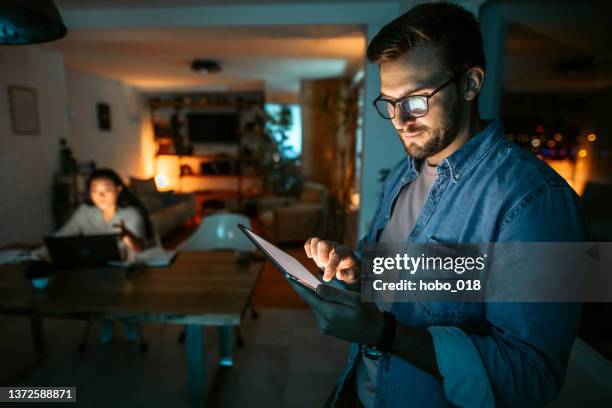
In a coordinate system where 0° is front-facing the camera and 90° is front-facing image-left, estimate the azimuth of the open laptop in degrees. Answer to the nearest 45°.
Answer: approximately 180°

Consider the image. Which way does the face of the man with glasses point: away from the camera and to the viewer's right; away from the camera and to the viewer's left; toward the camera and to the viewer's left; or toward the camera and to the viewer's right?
toward the camera and to the viewer's left

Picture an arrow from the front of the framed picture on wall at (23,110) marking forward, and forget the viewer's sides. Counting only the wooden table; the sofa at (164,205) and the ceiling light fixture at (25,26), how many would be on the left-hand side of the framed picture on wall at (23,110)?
1

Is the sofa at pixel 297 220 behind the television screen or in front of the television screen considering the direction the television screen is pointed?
in front

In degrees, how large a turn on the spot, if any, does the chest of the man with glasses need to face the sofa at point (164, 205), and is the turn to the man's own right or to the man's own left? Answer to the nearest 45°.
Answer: approximately 90° to the man's own right

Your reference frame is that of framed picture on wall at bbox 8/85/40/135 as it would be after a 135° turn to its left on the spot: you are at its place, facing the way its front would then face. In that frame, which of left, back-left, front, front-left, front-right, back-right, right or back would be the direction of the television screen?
front-right

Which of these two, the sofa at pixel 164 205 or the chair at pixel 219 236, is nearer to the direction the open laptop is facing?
the sofa

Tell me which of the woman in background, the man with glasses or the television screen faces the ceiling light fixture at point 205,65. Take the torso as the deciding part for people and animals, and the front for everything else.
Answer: the television screen

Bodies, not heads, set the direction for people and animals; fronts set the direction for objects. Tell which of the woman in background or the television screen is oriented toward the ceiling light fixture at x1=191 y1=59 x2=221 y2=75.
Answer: the television screen

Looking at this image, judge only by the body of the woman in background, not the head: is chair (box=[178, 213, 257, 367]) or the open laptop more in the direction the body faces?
the open laptop

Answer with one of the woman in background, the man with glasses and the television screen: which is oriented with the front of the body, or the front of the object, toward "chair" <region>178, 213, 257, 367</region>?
the television screen

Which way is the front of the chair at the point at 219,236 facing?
toward the camera

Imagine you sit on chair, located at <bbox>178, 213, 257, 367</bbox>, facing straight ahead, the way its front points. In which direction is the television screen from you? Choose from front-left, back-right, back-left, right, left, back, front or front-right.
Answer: back

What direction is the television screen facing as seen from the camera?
toward the camera

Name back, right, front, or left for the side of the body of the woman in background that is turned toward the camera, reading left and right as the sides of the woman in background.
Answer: front

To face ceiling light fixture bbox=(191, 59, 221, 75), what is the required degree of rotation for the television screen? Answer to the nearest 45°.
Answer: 0° — it already faces it

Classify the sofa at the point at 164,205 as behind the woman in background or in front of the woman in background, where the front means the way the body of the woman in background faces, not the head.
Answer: behind
